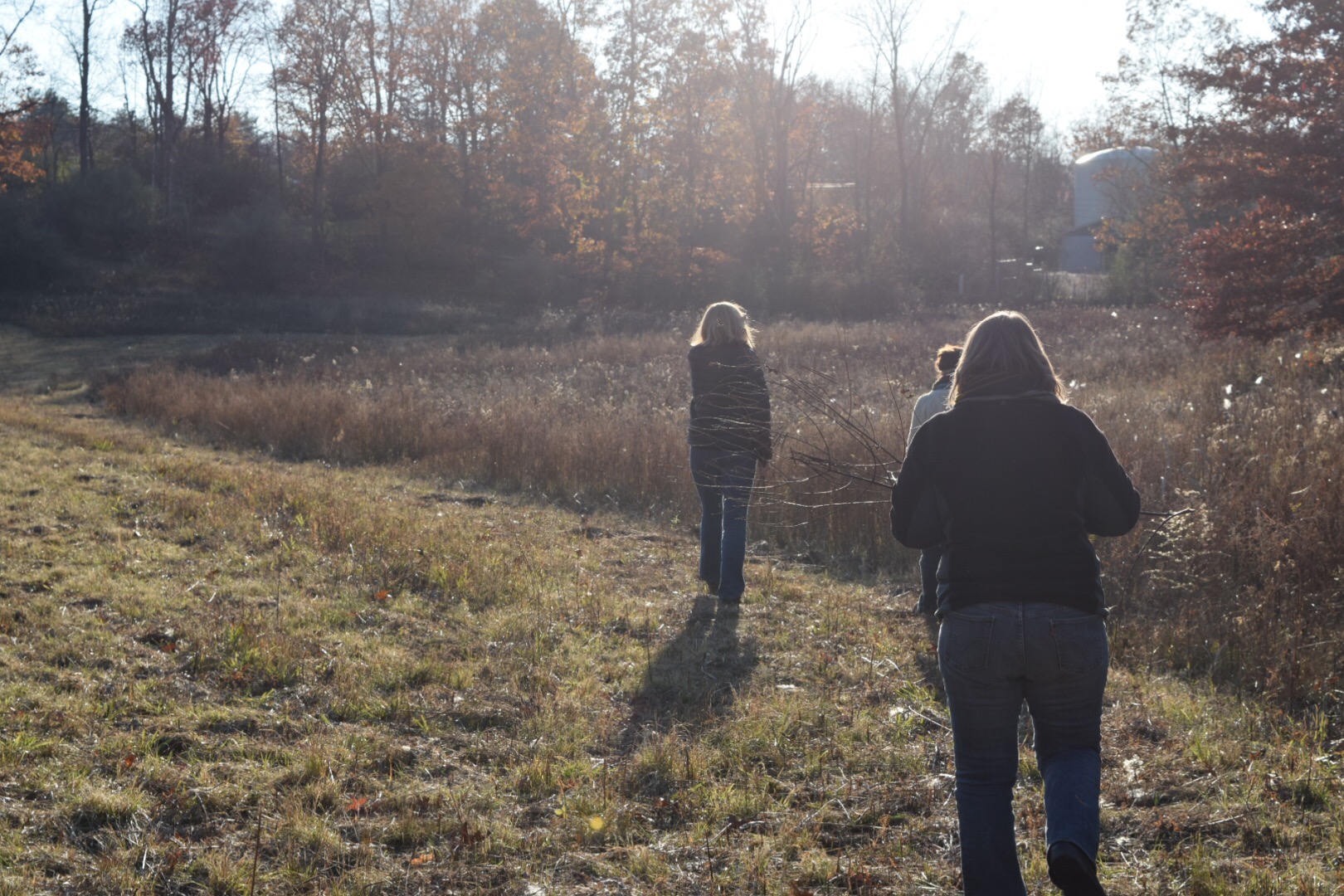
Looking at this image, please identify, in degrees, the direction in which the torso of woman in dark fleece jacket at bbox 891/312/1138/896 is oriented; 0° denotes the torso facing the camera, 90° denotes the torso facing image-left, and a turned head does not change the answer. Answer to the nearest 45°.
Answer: approximately 180°

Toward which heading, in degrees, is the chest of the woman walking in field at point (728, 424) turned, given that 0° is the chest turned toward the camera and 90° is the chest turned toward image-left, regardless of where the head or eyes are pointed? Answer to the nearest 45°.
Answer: approximately 180°

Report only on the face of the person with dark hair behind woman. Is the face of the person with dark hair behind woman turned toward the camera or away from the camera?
away from the camera

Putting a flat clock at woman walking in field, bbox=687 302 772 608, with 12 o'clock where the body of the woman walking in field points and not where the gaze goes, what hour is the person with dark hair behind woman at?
The person with dark hair behind woman is roughly at 4 o'clock from the woman walking in field.

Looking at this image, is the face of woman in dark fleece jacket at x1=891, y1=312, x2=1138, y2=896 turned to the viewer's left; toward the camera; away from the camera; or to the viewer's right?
away from the camera

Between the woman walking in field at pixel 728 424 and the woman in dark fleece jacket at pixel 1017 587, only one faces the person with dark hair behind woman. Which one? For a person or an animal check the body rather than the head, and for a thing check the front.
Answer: the woman in dark fleece jacket

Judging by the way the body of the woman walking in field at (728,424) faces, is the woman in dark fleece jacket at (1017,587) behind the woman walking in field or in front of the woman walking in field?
behind

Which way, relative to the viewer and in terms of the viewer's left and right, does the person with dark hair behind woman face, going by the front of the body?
facing away from the viewer

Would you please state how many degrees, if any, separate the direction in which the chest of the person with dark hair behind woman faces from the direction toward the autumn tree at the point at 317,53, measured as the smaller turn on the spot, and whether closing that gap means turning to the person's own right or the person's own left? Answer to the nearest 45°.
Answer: approximately 45° to the person's own left
